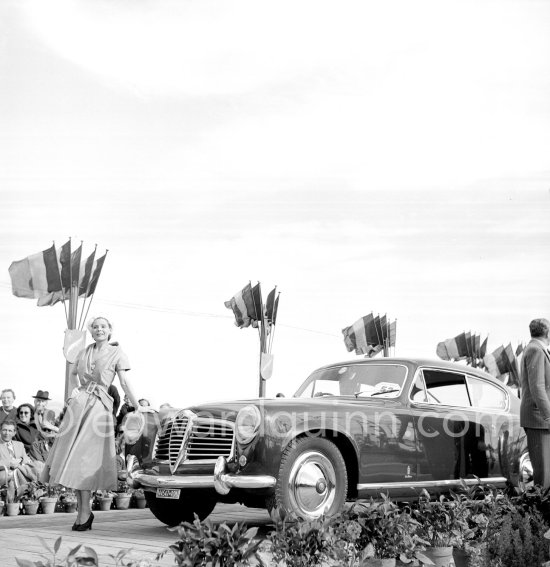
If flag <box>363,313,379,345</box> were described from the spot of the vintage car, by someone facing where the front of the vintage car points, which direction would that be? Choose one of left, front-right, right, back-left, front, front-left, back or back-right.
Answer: back-right

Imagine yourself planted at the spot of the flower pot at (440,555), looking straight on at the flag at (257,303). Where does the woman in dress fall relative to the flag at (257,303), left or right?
left

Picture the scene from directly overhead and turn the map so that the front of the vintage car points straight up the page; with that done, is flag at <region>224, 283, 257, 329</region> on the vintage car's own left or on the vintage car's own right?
on the vintage car's own right

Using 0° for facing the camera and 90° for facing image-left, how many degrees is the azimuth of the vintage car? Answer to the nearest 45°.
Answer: approximately 45°

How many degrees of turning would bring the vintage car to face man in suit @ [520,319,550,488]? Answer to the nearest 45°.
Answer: approximately 135° to its left

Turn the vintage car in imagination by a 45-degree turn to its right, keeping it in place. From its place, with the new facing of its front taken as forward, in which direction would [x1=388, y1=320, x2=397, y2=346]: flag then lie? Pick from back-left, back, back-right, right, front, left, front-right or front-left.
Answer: right

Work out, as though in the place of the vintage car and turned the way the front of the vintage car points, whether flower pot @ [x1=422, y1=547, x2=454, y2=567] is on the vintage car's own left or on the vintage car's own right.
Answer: on the vintage car's own left

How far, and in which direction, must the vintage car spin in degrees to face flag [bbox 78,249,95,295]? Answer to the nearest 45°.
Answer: approximately 90° to its right

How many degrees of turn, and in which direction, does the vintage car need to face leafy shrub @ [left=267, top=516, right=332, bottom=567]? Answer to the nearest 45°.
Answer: approximately 45° to its left
